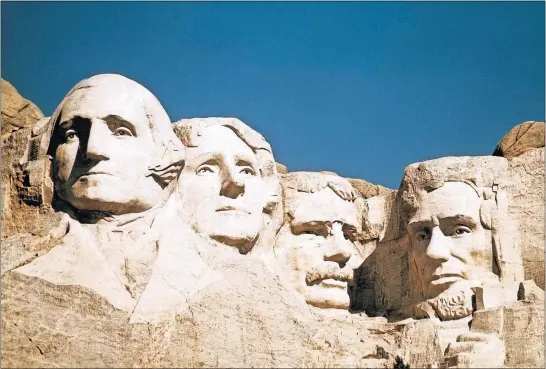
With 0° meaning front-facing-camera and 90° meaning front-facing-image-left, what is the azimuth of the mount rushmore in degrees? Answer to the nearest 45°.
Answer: approximately 0°
